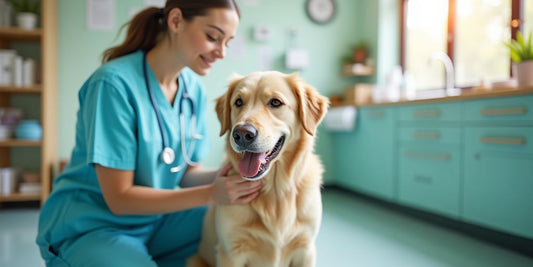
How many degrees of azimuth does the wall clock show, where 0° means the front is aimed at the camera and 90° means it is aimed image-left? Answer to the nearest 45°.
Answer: approximately 0°

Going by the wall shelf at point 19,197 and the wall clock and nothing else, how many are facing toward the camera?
2

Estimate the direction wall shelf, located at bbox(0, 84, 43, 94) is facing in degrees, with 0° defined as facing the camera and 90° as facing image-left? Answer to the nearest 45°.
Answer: approximately 0°

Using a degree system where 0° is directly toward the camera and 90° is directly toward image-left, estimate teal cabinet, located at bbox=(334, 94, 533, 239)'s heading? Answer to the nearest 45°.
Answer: approximately 45°

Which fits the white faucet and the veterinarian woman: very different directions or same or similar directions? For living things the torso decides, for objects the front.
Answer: very different directions

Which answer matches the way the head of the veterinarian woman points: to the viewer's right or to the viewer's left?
to the viewer's right
